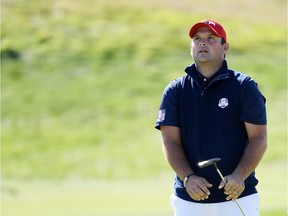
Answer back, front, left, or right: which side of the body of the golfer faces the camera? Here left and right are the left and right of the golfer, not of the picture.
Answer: front
